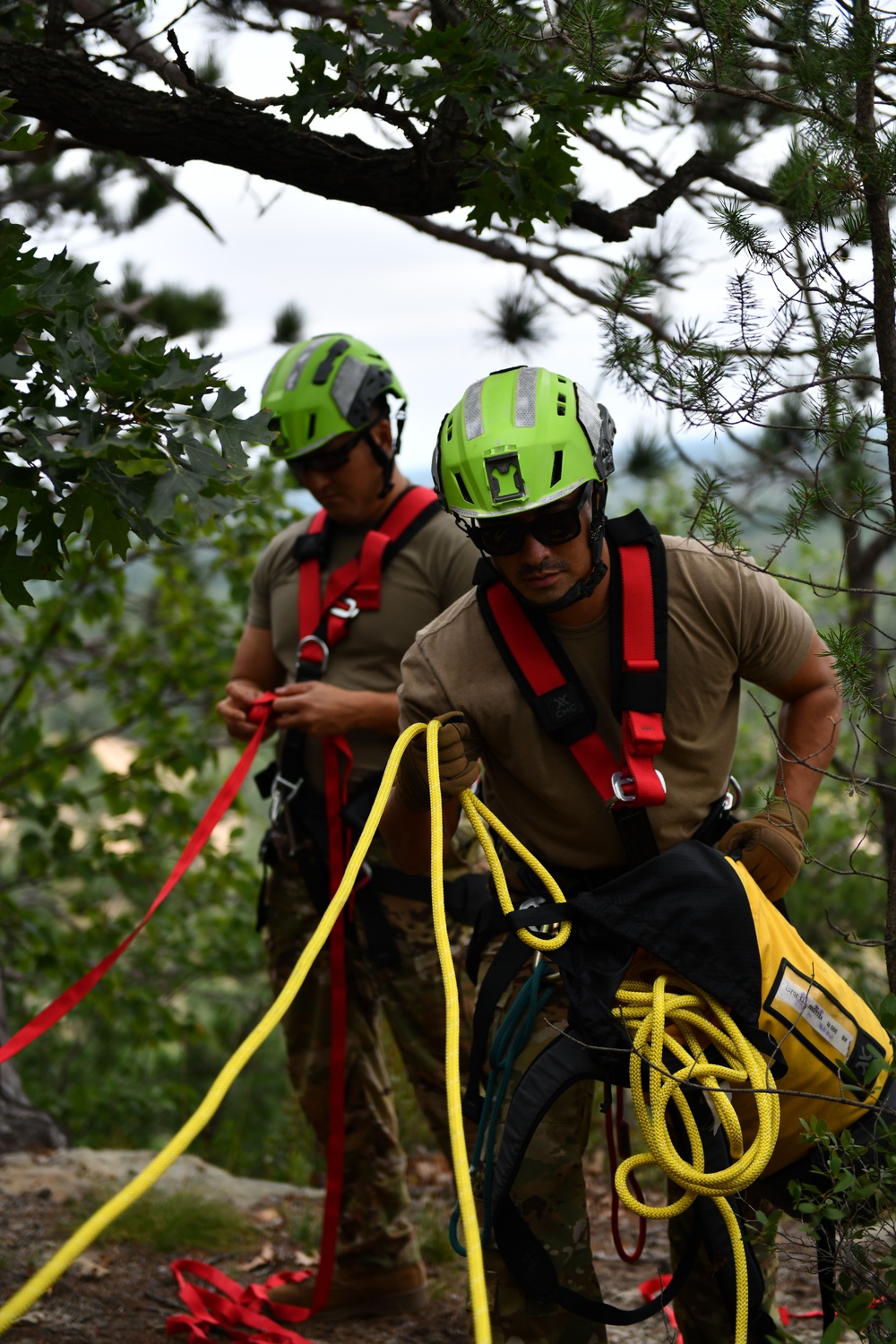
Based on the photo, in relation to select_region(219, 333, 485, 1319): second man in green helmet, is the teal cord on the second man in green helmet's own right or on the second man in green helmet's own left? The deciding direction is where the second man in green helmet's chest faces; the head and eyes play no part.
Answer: on the second man in green helmet's own left

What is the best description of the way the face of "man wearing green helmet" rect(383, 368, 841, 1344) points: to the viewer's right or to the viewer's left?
to the viewer's left

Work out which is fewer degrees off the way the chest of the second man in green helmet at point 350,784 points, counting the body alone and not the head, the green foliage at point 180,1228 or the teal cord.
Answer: the teal cord

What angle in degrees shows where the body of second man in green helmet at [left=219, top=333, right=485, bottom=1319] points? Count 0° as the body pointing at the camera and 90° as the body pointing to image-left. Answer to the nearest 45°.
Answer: approximately 45°

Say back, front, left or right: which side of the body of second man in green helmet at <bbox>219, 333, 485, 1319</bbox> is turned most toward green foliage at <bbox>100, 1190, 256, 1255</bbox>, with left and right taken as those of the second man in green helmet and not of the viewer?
right
